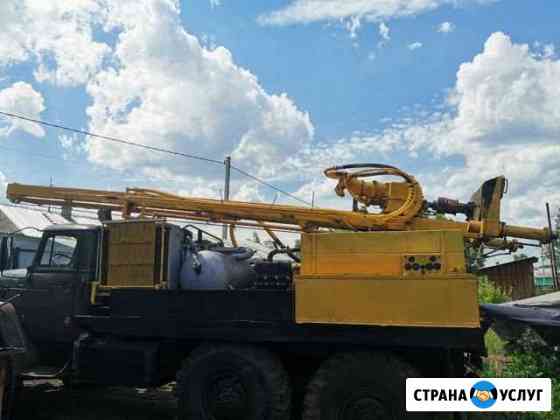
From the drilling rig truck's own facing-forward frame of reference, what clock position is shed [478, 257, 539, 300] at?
The shed is roughly at 4 o'clock from the drilling rig truck.

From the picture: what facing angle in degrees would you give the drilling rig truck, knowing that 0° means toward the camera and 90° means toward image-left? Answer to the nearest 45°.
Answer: approximately 90°
